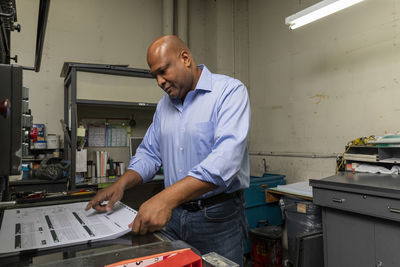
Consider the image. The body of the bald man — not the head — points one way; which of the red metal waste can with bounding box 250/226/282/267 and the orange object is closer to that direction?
the orange object

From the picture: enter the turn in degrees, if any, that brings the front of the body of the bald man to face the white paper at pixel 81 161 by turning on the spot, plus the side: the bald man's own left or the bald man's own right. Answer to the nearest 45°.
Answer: approximately 90° to the bald man's own right

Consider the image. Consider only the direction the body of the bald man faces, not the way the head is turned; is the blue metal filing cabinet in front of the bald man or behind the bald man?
behind

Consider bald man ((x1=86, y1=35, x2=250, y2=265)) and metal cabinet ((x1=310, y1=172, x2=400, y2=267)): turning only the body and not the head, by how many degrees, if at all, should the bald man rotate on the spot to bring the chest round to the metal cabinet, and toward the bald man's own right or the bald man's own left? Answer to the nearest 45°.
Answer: approximately 180°

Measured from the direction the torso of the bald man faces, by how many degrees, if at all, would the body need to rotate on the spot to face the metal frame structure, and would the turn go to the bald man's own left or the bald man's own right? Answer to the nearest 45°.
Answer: approximately 90° to the bald man's own right

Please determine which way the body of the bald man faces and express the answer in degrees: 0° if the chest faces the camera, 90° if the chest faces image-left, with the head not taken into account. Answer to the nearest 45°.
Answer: approximately 45°

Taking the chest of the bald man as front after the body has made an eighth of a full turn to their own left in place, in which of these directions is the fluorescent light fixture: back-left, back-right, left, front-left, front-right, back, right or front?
back-left

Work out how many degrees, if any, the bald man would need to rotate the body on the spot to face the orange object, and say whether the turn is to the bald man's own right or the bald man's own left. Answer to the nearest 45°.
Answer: approximately 45° to the bald man's own left

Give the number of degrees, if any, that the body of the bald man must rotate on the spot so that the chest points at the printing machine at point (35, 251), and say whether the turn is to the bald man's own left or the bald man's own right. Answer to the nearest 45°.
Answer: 0° — they already face it
